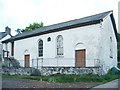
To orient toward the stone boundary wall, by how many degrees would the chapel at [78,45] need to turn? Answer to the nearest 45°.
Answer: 0° — it already faces it

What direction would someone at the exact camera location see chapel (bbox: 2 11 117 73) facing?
facing the viewer and to the left of the viewer
